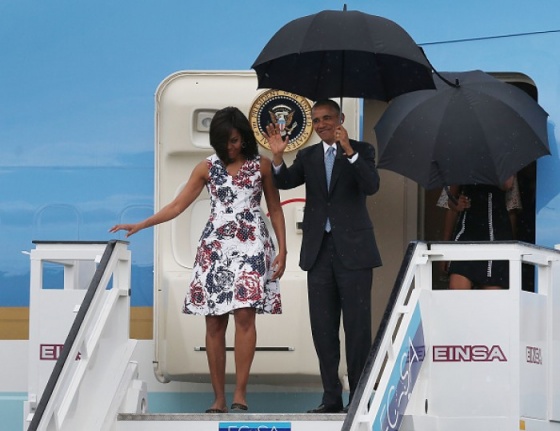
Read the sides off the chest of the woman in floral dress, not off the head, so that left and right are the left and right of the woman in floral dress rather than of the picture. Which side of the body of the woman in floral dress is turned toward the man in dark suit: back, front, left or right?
left

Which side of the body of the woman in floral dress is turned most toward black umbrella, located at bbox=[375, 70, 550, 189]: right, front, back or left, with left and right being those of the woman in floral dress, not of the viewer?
left

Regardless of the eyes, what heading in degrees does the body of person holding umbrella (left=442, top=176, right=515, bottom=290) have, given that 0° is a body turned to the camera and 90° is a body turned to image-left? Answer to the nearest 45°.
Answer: approximately 45°

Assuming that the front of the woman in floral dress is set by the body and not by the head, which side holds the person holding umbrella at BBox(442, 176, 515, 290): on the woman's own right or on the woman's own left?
on the woman's own left

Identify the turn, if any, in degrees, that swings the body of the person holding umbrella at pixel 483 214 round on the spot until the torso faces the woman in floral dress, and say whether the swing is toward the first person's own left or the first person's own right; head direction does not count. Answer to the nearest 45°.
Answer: approximately 45° to the first person's own right
